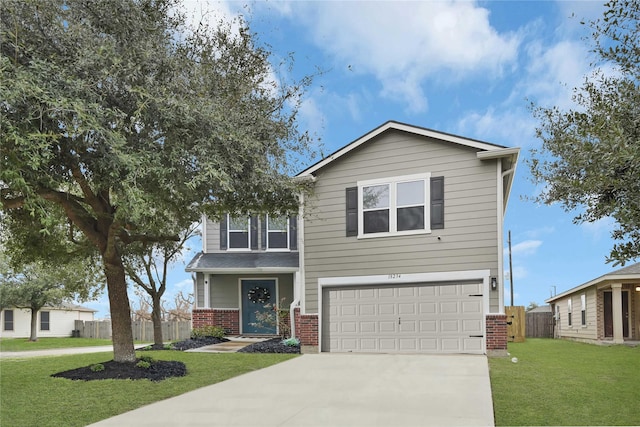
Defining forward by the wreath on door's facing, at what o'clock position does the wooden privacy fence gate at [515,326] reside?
The wooden privacy fence gate is roughly at 9 o'clock from the wreath on door.

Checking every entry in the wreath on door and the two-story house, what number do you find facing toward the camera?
2

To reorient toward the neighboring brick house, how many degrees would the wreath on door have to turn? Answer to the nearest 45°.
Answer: approximately 90° to its left

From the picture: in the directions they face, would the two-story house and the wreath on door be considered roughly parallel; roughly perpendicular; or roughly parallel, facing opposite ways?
roughly parallel

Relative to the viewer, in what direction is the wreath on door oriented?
toward the camera

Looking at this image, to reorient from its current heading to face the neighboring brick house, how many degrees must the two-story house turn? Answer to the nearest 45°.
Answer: approximately 135° to its left

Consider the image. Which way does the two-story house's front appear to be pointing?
toward the camera

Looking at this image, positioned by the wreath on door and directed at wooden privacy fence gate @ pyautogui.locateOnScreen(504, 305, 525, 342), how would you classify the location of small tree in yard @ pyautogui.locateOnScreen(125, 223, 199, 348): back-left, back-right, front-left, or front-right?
back-right
